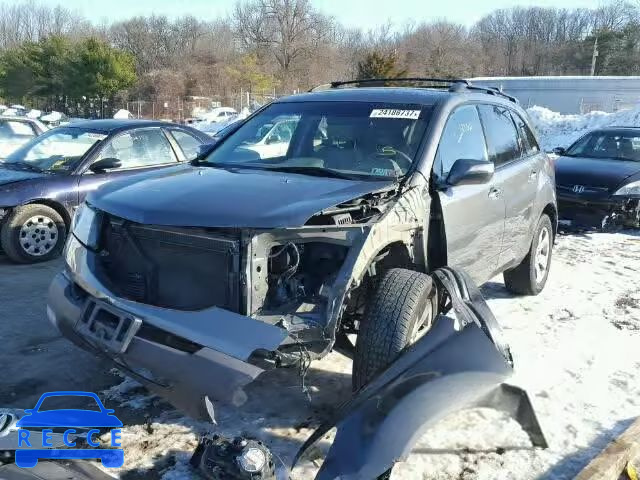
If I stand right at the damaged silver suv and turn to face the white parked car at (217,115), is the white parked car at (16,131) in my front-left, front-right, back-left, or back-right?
front-left

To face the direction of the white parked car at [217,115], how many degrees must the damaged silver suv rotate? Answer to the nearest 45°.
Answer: approximately 135° to its right

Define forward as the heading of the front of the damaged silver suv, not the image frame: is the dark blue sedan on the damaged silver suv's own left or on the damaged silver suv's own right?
on the damaged silver suv's own right

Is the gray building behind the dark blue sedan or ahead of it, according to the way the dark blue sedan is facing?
behind

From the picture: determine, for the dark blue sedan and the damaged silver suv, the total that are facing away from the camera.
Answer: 0

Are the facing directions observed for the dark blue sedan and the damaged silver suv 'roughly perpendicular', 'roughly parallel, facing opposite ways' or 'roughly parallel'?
roughly parallel

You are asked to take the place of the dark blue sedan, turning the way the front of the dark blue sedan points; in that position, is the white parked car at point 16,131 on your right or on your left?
on your right

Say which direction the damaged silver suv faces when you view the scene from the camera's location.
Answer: facing the viewer and to the left of the viewer
